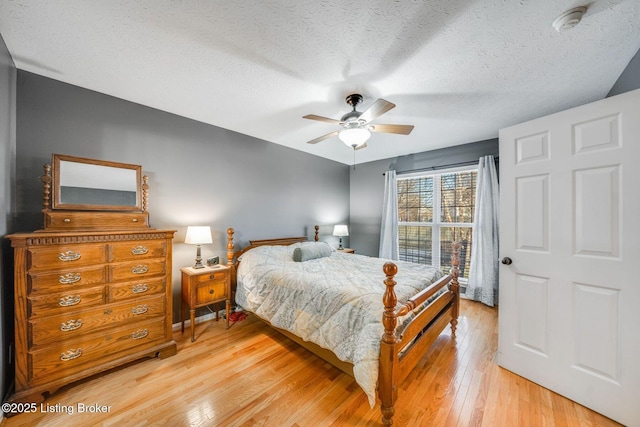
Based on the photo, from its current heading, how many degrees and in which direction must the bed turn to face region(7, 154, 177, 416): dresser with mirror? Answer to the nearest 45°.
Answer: approximately 135° to its right

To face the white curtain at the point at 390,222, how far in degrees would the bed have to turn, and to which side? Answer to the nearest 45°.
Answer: approximately 135° to its left

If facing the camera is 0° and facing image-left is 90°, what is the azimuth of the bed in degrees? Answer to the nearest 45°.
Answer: approximately 315°

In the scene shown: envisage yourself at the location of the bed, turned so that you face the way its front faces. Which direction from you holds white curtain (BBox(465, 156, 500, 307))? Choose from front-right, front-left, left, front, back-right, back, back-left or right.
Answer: left

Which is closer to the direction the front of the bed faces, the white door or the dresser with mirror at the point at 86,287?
the white door

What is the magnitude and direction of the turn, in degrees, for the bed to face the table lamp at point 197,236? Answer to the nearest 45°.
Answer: approximately 135° to its right

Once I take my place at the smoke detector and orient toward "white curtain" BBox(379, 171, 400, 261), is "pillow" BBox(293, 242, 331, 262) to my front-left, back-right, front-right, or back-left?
front-left

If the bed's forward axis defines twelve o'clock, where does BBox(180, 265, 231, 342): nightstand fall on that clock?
The nightstand is roughly at 5 o'clock from the bed.

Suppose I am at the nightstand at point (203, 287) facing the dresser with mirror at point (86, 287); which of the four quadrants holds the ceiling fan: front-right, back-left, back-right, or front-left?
back-left

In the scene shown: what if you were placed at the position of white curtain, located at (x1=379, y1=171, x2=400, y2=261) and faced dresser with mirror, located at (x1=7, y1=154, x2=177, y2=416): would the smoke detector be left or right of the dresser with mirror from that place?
left
